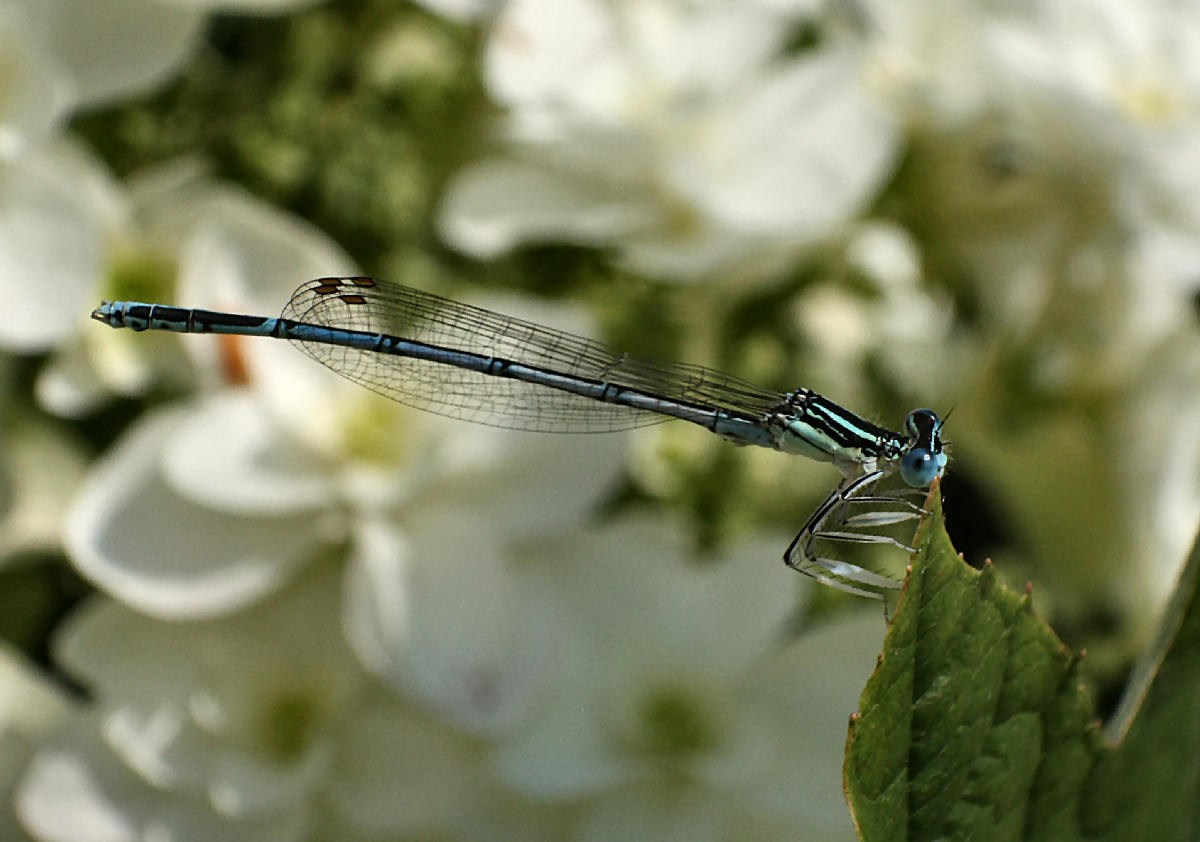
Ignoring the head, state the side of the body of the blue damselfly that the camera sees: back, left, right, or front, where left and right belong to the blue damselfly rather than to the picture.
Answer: right
